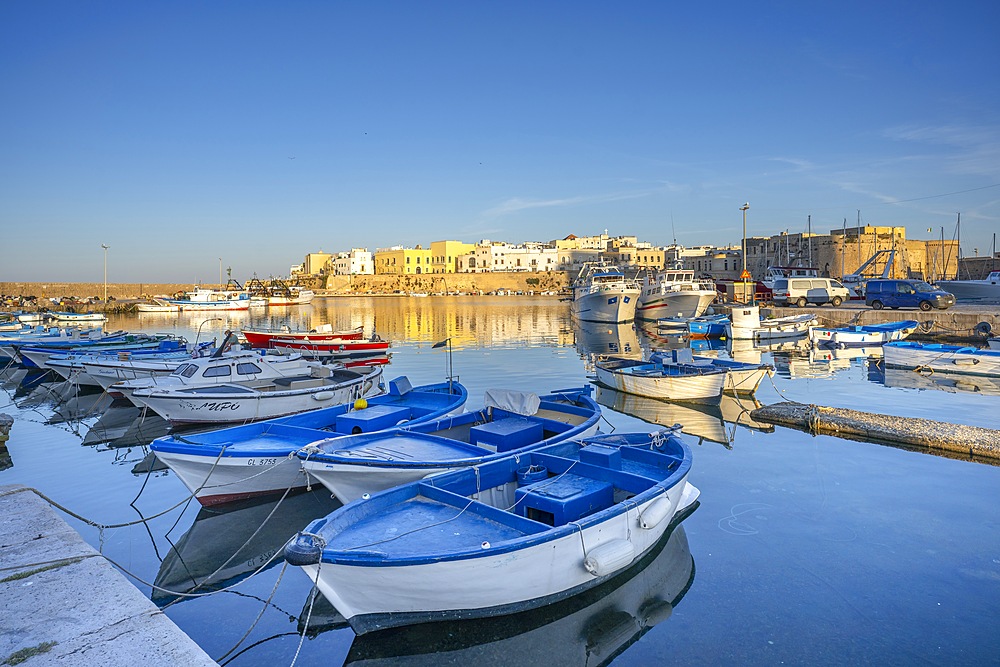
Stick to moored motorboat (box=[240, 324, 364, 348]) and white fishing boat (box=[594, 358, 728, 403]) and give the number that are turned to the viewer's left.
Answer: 1

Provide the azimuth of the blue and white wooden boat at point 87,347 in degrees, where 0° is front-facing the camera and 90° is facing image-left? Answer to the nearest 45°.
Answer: approximately 45°

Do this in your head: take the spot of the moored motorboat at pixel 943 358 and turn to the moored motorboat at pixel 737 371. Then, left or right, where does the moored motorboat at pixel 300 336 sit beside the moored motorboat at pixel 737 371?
right

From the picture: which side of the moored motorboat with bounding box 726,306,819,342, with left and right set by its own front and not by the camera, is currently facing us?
right

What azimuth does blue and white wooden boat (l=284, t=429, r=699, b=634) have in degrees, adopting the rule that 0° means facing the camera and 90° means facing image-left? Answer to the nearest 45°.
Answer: approximately 45°
